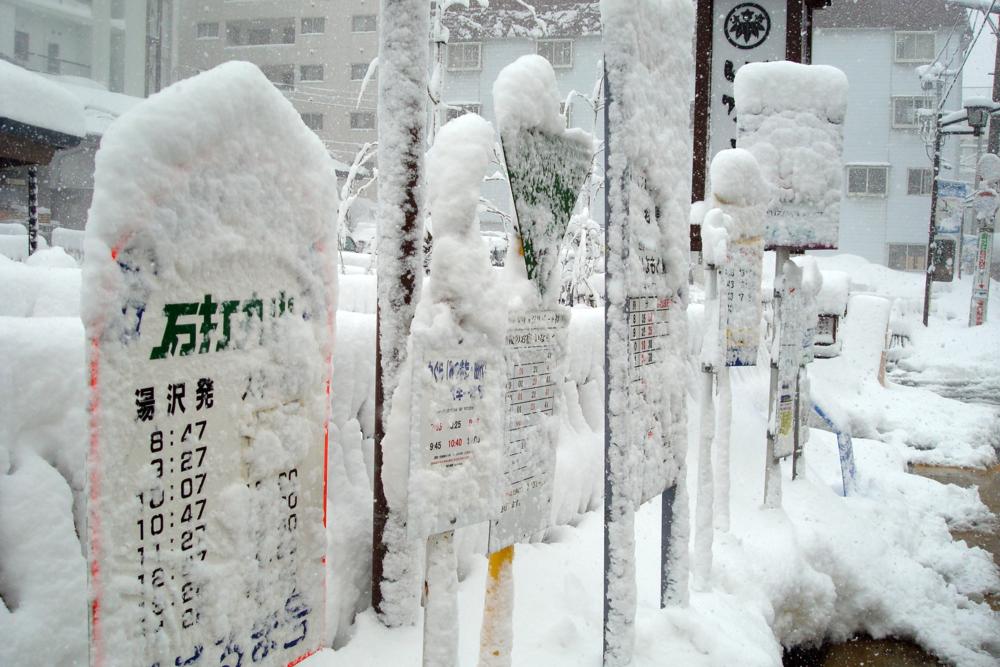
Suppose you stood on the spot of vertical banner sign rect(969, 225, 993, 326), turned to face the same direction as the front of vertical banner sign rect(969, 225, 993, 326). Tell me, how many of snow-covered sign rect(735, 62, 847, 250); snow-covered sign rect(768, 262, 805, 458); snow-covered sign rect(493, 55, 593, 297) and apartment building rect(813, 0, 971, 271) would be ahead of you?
3

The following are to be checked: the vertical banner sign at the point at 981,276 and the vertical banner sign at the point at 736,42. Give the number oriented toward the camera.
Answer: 2

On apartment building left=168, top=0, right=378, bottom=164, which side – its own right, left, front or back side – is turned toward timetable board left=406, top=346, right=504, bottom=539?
front

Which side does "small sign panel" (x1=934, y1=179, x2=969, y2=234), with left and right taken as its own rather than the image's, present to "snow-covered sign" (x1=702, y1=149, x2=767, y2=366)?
front

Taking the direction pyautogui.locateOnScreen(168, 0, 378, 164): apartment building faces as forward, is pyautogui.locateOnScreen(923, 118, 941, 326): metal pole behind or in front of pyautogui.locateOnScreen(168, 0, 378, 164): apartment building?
in front

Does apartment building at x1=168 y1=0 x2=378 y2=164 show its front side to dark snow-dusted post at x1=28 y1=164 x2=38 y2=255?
yes

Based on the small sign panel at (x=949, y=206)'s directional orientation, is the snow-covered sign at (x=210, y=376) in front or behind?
in front

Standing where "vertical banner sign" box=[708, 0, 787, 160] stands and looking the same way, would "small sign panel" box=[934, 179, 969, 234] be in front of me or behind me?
behind

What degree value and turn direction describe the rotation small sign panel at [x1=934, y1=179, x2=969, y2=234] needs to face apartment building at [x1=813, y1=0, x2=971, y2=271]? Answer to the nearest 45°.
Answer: approximately 180°
